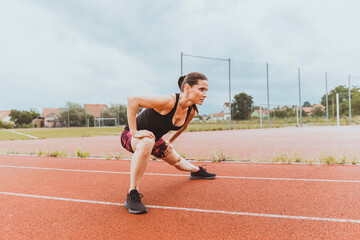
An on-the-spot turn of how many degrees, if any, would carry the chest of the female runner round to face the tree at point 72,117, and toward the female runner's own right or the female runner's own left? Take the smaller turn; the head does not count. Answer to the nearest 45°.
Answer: approximately 135° to the female runner's own left

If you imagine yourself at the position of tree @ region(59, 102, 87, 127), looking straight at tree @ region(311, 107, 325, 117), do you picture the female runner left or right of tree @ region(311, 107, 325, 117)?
right

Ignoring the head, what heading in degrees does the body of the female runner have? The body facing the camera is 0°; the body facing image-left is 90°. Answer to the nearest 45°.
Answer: approximately 315°

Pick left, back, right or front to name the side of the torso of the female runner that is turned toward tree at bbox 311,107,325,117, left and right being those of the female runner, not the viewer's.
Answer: left

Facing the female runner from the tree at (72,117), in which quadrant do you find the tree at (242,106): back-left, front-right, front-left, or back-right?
front-left

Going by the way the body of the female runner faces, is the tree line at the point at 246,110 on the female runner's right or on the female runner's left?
on the female runner's left

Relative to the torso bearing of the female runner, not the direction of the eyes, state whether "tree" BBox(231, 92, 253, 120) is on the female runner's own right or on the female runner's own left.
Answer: on the female runner's own left
